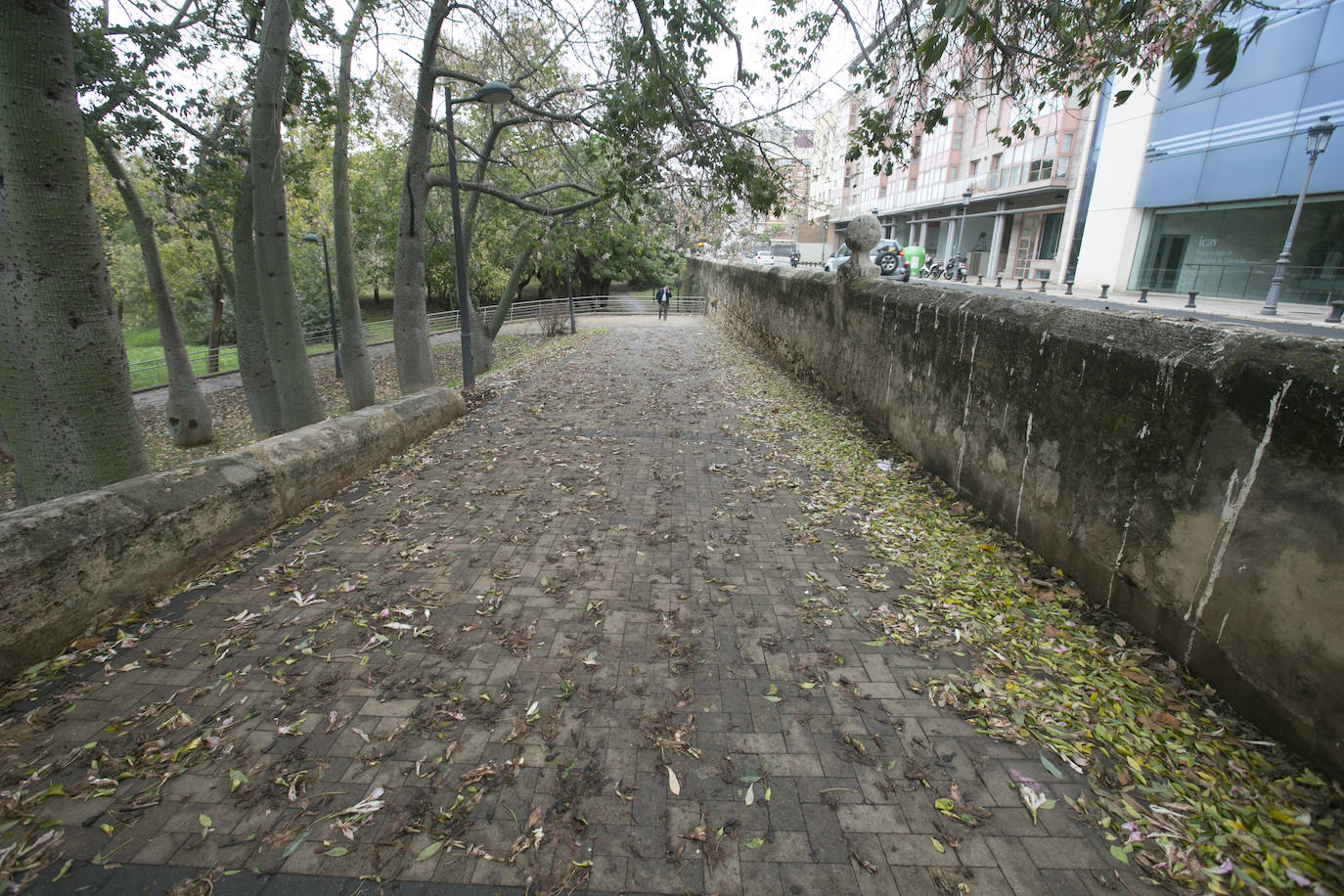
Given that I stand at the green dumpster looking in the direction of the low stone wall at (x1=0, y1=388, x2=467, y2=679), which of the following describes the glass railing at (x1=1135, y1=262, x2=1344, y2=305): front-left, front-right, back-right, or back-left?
front-left

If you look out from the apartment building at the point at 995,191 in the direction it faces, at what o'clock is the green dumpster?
The green dumpster is roughly at 11 o'clock from the apartment building.

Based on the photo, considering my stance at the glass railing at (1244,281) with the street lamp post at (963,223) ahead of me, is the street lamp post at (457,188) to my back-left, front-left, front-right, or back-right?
back-left

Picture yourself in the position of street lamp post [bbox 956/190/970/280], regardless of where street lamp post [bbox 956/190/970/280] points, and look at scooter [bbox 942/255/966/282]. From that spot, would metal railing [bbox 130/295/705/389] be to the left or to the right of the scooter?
right

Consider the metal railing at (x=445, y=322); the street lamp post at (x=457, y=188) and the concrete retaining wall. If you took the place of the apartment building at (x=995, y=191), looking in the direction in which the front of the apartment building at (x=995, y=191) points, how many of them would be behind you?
0

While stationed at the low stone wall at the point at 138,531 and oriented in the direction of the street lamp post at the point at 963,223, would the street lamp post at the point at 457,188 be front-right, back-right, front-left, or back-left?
front-left

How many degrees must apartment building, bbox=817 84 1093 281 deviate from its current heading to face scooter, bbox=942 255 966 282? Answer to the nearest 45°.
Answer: approximately 45° to its left

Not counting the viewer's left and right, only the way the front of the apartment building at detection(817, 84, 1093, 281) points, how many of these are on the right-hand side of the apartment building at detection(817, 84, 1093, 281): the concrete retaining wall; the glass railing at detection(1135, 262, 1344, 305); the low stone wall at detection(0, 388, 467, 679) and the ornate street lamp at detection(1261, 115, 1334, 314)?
0

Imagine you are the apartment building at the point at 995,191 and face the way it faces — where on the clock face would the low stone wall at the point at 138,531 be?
The low stone wall is roughly at 11 o'clock from the apartment building.

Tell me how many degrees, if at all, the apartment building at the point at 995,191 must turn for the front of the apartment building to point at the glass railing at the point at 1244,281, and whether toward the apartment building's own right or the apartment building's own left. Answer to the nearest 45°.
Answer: approximately 90° to the apartment building's own left

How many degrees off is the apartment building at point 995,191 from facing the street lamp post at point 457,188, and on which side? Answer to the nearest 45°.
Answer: approximately 45° to its left

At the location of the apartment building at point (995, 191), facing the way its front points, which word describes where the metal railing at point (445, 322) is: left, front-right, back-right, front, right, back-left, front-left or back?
front

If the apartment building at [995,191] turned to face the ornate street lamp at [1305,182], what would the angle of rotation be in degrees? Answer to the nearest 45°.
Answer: approximately 45° to its left

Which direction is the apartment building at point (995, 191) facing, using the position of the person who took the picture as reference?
facing the viewer and to the left of the viewer
